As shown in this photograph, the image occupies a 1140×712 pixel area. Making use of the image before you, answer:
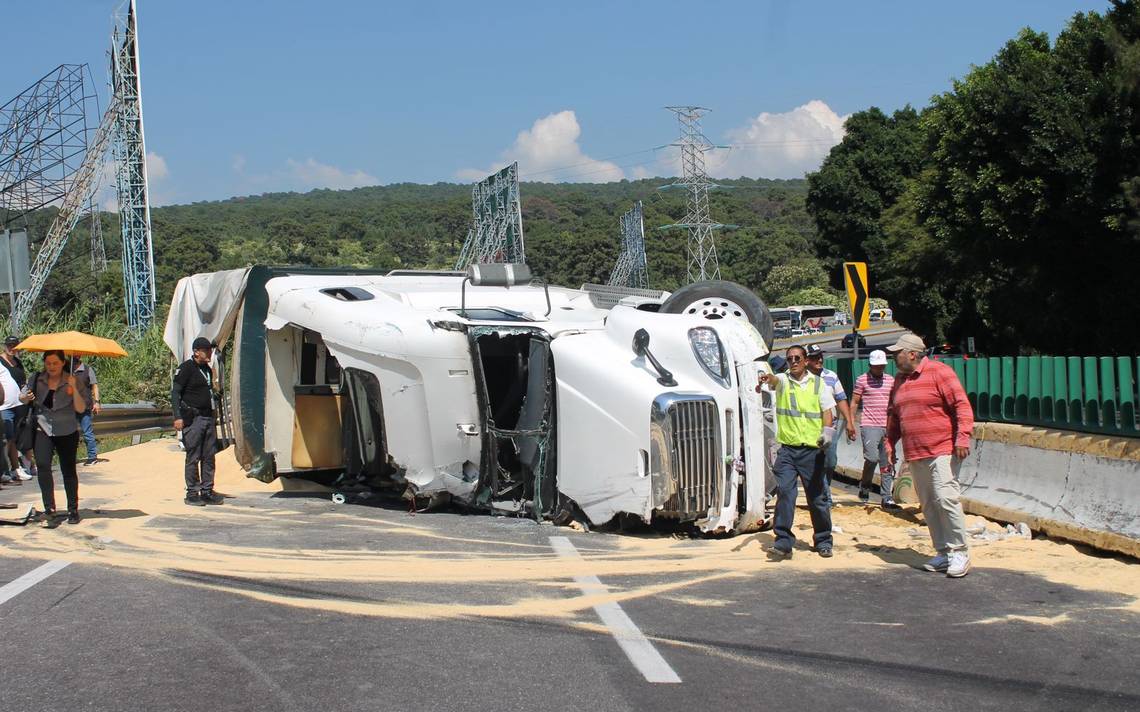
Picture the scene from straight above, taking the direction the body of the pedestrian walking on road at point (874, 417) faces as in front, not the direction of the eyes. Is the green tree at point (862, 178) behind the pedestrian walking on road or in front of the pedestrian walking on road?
behind

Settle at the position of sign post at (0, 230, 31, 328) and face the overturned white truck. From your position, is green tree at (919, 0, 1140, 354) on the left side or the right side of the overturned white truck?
left

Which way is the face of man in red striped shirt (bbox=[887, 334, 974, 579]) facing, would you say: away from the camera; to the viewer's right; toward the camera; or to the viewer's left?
to the viewer's left

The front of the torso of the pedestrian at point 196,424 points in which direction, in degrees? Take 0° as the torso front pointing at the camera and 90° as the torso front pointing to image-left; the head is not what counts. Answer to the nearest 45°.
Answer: approximately 315°

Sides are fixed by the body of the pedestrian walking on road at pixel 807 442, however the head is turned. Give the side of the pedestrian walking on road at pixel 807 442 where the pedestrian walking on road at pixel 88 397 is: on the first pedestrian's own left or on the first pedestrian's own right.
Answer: on the first pedestrian's own right

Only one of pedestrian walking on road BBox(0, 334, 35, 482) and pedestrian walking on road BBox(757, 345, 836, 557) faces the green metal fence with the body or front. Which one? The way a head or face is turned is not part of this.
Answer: pedestrian walking on road BBox(0, 334, 35, 482)

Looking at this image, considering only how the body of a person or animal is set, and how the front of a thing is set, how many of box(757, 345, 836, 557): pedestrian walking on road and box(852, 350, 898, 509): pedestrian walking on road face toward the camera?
2
